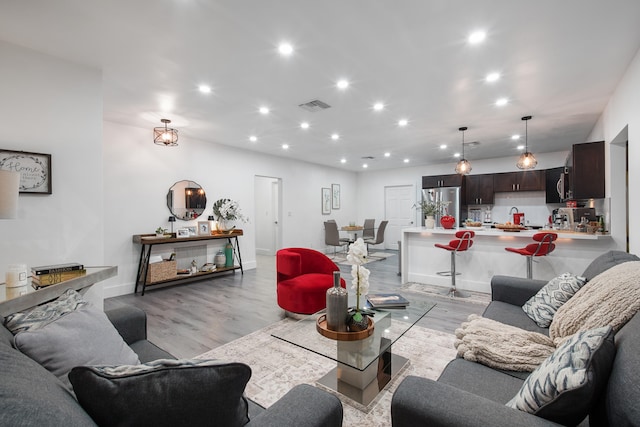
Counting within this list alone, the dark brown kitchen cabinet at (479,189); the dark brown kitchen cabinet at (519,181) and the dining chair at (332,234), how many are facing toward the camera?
2

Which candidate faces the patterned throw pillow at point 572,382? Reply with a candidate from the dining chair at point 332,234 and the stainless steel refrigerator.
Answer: the stainless steel refrigerator

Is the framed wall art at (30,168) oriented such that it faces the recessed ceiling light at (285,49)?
yes

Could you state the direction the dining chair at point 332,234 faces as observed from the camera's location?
facing away from the viewer and to the right of the viewer

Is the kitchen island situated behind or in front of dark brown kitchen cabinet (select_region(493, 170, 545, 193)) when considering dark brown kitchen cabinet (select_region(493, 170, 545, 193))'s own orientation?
in front

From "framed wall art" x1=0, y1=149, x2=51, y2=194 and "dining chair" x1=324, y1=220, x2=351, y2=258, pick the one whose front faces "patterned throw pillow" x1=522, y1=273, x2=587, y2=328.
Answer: the framed wall art

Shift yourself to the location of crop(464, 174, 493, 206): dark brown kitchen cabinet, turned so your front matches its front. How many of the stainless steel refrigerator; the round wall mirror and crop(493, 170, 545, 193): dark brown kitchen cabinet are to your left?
1

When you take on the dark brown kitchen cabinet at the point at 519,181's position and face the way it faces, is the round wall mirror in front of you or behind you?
in front

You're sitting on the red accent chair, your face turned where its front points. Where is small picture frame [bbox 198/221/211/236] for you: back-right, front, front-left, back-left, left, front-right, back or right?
back

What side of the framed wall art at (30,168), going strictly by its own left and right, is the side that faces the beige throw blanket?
front

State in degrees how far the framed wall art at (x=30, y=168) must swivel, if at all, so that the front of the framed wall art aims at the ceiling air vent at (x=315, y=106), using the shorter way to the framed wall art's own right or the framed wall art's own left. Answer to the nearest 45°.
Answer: approximately 45° to the framed wall art's own left

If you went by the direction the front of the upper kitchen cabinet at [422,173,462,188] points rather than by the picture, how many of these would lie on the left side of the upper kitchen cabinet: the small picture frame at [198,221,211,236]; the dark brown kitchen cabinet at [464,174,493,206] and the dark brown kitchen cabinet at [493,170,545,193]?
2
